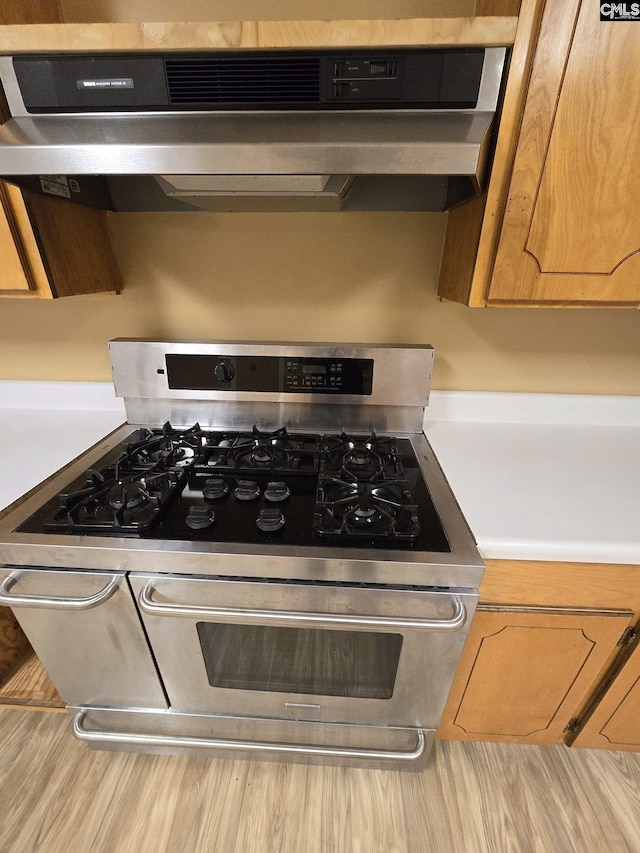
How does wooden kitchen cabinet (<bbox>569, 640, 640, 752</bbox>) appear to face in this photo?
toward the camera

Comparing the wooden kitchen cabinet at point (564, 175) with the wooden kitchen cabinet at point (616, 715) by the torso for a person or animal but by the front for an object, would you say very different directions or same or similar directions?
same or similar directions

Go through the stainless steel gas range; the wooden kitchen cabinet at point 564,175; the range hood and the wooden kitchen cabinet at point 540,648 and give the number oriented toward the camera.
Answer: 4

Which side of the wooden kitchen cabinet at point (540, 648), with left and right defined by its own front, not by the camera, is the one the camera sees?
front

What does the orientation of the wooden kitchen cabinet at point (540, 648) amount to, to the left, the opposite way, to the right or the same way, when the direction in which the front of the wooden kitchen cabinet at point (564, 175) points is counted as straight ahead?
the same way

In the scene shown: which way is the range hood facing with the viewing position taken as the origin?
facing the viewer

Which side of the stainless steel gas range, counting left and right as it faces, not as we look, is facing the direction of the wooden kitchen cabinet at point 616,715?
left

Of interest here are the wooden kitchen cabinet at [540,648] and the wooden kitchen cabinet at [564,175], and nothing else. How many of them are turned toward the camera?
2
